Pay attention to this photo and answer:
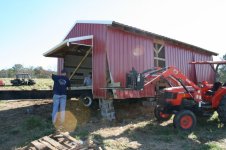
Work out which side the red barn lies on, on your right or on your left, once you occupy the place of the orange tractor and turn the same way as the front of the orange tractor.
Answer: on your right

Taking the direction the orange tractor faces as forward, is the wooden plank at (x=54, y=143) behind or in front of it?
in front

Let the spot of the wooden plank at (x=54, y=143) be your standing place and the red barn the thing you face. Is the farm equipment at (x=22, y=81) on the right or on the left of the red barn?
left

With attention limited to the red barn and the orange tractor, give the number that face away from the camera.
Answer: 0

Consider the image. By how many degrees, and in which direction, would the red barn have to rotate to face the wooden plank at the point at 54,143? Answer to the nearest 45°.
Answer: approximately 45° to its left
